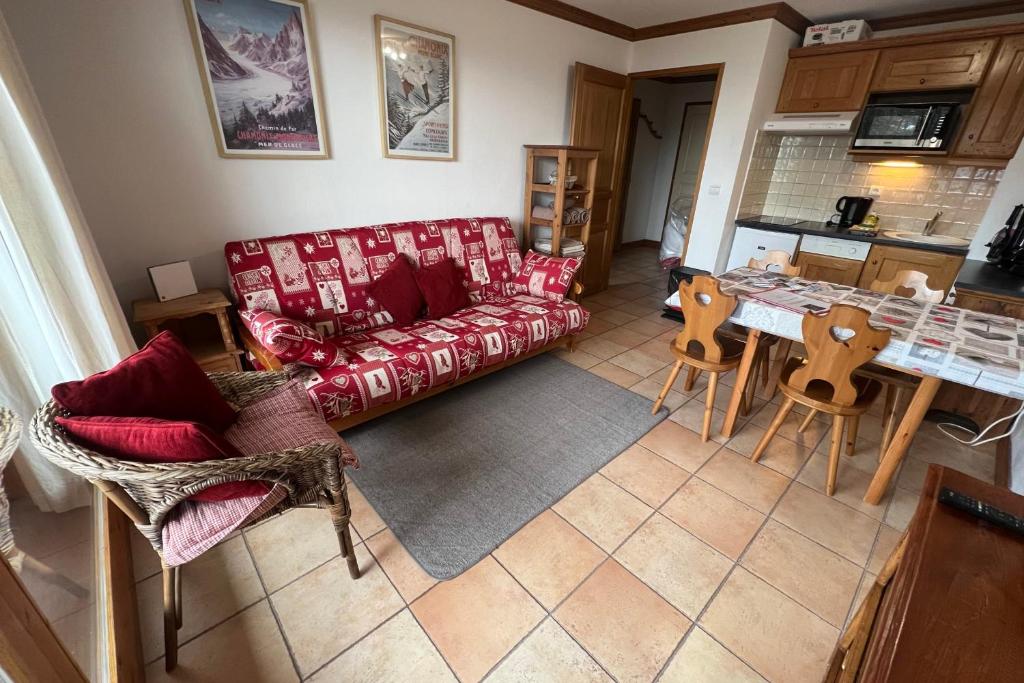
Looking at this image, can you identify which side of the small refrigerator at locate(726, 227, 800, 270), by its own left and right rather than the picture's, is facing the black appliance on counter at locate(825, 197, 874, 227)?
left

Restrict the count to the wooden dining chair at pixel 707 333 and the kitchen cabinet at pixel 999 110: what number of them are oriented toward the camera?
1

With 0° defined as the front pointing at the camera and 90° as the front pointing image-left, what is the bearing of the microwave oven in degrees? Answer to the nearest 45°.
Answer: approximately 0°

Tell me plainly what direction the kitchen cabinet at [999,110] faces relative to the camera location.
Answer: facing the viewer

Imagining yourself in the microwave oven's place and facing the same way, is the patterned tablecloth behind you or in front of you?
in front

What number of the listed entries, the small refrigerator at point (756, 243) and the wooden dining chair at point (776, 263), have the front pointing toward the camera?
2

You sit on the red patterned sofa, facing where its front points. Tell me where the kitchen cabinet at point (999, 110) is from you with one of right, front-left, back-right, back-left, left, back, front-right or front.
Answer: front-left

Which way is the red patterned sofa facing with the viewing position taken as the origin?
facing the viewer and to the right of the viewer

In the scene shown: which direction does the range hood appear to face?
toward the camera

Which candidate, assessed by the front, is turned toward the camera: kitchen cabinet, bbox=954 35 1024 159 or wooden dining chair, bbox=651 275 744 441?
the kitchen cabinet

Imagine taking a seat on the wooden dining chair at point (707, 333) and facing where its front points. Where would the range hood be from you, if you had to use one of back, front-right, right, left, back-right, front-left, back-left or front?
front-left

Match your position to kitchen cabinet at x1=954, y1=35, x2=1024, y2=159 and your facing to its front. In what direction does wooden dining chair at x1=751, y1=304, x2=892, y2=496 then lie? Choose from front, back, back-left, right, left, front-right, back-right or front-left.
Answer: front

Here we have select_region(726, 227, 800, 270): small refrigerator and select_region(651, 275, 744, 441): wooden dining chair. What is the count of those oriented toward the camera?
1

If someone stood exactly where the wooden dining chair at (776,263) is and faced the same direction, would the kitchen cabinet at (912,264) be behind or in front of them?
behind

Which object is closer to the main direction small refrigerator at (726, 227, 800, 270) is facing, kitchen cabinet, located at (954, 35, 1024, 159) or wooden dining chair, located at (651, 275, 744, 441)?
the wooden dining chair

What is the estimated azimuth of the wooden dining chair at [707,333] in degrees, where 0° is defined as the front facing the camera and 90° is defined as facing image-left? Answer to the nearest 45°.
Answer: approximately 225°

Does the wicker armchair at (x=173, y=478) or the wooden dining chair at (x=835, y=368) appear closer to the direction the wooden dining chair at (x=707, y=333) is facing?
the wooden dining chair

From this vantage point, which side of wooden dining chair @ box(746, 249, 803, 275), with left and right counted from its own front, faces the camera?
front

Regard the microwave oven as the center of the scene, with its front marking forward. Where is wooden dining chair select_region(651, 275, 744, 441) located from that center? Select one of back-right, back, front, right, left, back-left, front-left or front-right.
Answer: front

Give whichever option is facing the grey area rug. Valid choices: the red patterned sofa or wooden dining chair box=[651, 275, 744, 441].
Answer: the red patterned sofa

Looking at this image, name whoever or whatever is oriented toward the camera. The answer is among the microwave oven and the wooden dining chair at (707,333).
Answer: the microwave oven
